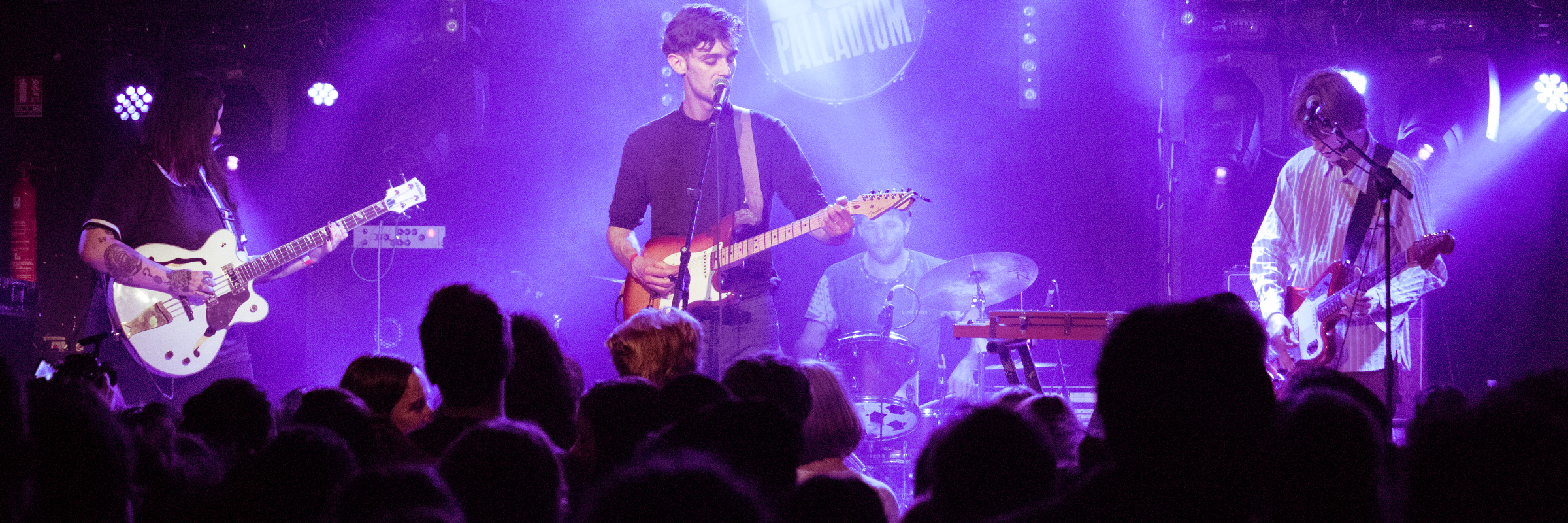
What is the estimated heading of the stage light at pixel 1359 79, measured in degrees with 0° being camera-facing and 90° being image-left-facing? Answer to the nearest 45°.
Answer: approximately 0°

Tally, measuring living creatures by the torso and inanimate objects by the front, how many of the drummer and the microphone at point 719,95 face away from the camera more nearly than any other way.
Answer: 1

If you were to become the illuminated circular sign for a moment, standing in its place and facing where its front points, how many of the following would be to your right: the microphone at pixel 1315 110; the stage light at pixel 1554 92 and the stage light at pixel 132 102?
1

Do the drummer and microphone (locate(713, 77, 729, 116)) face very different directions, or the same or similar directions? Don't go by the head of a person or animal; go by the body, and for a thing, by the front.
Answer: very different directions

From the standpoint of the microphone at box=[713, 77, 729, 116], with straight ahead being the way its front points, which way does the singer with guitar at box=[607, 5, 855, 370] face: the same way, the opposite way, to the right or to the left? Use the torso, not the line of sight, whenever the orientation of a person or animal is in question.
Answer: the opposite way
